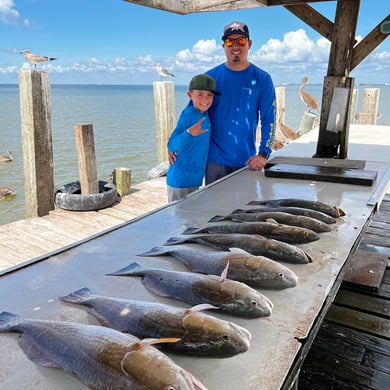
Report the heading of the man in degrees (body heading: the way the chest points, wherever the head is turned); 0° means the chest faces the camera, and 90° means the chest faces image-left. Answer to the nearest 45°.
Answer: approximately 0°

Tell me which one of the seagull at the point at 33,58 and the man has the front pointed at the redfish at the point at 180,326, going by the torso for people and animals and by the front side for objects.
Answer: the man

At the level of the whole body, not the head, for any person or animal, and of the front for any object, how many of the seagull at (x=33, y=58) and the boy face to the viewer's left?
1

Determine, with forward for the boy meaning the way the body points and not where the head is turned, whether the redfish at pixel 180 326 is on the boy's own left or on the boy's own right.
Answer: on the boy's own right

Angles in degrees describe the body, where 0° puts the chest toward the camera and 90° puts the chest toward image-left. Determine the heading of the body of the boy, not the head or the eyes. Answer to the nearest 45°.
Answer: approximately 315°

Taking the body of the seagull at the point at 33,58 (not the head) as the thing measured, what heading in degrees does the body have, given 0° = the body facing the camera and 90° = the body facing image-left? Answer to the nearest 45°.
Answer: approximately 90°

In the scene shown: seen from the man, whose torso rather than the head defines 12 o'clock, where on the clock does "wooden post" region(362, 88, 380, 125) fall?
The wooden post is roughly at 7 o'clock from the man.

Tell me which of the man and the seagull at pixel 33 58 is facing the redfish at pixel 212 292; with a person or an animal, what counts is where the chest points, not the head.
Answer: the man
